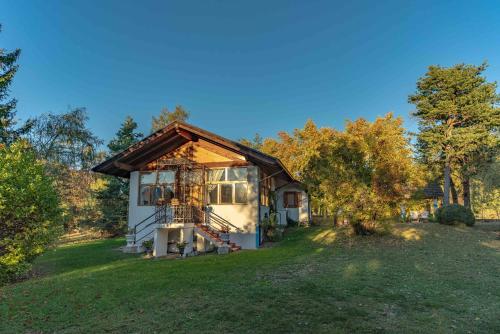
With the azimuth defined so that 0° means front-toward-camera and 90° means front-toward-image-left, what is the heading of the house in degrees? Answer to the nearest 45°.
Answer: approximately 0°

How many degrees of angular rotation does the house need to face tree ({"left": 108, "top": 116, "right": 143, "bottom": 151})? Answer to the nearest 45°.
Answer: approximately 135° to its right

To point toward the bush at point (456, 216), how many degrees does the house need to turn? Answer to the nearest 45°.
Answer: approximately 90° to its left

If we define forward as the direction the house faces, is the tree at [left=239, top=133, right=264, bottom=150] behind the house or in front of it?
behind

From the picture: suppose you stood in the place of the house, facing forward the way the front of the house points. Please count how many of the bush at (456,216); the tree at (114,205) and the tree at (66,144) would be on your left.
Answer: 1

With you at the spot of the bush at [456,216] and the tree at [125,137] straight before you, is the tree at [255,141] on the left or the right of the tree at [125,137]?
right

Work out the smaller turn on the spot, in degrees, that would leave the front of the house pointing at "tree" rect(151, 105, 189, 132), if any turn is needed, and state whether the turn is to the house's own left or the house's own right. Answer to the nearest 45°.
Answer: approximately 180°

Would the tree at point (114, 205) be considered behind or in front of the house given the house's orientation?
behind

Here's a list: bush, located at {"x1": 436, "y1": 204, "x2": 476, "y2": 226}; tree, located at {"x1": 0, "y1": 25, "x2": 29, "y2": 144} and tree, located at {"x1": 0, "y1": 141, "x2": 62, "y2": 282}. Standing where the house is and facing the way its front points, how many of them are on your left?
1

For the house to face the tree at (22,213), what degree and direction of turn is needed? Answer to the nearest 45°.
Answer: approximately 45° to its right

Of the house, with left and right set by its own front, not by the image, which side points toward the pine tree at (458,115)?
left

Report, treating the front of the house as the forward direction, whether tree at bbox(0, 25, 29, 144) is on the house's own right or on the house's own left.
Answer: on the house's own right
